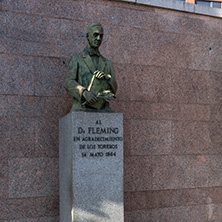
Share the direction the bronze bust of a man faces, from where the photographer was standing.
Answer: facing the viewer and to the right of the viewer
